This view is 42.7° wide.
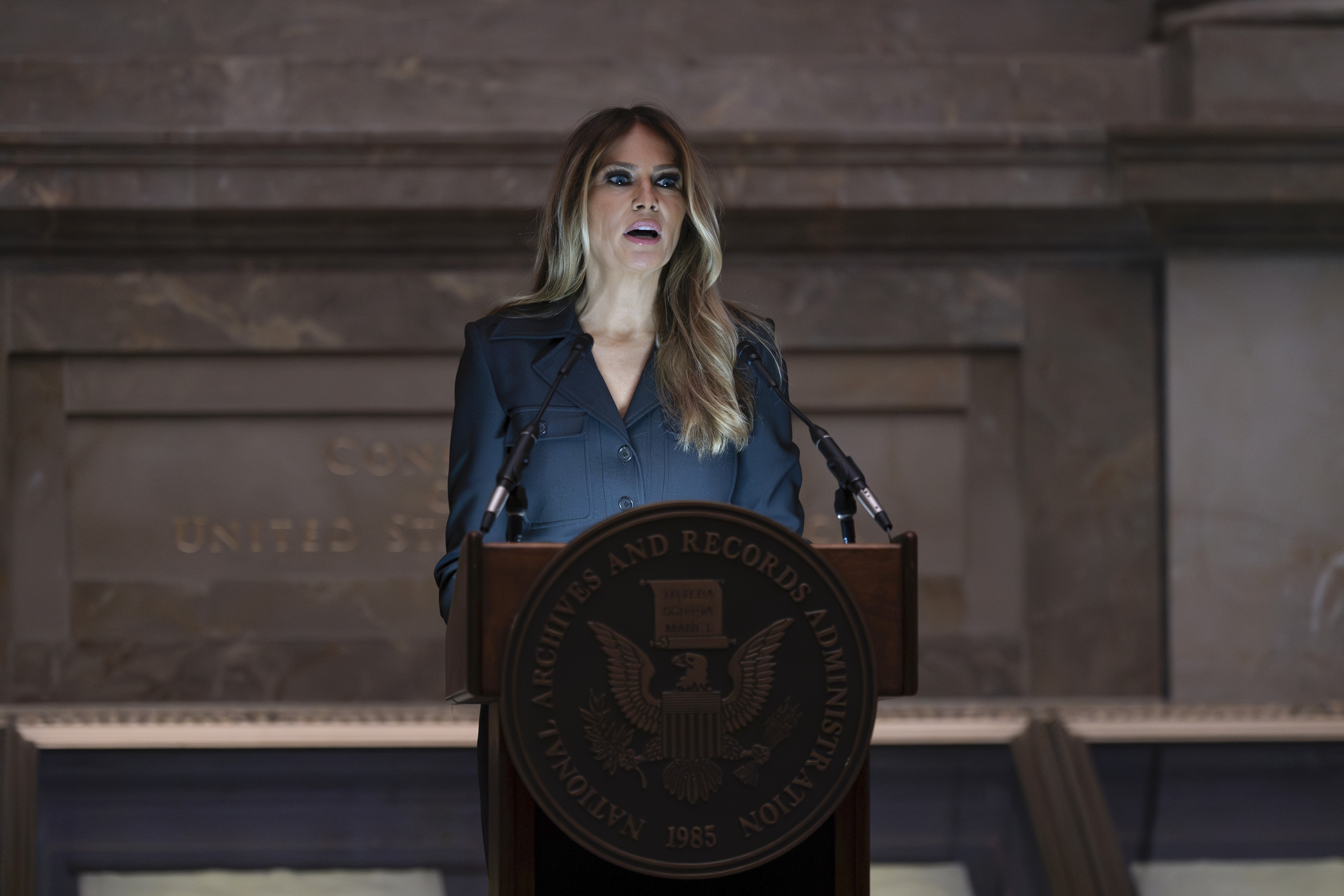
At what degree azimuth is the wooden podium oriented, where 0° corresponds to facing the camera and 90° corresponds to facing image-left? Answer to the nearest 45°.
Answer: approximately 0°

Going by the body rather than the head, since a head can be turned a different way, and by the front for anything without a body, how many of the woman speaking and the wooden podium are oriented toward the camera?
2

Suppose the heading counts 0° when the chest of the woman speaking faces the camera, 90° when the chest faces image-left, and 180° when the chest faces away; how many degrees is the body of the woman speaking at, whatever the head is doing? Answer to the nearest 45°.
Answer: approximately 0°
